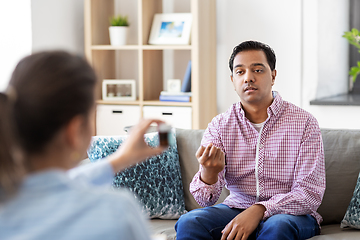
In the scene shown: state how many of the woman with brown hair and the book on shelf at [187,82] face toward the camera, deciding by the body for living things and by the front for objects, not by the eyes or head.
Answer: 1

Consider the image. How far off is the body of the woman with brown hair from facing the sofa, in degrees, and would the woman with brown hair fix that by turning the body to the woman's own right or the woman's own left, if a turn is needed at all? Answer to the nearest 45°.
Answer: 0° — they already face it

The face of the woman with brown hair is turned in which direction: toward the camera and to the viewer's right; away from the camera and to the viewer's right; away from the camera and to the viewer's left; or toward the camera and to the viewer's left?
away from the camera and to the viewer's right

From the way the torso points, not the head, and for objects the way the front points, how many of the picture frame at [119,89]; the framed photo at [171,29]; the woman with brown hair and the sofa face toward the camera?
3

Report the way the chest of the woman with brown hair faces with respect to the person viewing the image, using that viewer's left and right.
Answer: facing away from the viewer and to the right of the viewer

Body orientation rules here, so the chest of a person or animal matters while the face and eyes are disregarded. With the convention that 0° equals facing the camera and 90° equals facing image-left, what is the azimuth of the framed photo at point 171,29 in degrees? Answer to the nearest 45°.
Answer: approximately 0°
